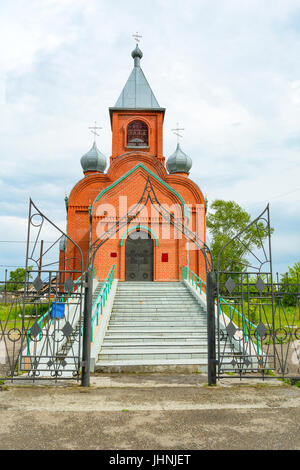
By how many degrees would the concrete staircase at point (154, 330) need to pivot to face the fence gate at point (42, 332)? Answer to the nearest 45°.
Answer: approximately 45° to its right

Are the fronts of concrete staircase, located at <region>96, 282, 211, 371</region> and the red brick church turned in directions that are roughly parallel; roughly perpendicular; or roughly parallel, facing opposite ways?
roughly parallel

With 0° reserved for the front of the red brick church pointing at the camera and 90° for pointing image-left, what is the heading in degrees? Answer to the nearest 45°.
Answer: approximately 0°

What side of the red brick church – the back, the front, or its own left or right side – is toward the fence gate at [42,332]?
front

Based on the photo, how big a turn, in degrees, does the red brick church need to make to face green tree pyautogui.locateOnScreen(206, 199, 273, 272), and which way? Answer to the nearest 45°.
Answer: approximately 135° to its left

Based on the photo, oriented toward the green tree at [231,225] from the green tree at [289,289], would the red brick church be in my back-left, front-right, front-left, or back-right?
front-left

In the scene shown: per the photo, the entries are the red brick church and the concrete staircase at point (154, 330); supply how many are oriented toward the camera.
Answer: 2

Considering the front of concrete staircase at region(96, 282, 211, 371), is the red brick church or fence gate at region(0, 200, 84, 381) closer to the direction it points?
the fence gate

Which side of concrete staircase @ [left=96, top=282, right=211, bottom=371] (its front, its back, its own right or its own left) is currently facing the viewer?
front

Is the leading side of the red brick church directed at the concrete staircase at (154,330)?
yes

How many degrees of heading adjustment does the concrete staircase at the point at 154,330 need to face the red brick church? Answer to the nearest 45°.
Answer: approximately 180°

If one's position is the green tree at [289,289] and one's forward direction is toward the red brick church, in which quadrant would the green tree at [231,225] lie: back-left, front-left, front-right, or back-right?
front-right
